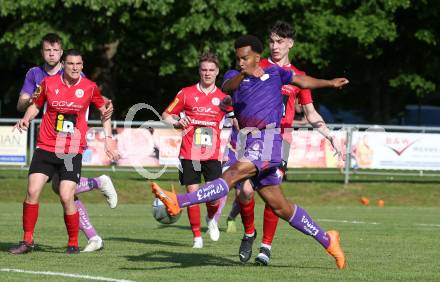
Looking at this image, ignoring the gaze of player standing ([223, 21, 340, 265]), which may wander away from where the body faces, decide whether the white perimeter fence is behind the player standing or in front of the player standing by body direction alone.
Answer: behind

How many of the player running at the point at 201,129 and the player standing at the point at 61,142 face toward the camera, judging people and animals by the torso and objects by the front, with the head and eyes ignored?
2

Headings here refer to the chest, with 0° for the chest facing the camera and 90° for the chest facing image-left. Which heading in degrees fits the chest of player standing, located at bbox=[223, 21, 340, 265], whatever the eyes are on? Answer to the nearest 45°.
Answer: approximately 45°

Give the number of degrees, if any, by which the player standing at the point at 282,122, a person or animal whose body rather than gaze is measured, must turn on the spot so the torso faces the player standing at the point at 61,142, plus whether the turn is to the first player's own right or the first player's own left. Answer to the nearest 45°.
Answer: approximately 45° to the first player's own right

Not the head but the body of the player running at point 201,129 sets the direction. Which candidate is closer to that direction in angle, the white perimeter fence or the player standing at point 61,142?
the player standing

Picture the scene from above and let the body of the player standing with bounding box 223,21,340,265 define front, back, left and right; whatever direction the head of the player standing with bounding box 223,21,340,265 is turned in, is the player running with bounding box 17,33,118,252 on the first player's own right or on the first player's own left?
on the first player's own right

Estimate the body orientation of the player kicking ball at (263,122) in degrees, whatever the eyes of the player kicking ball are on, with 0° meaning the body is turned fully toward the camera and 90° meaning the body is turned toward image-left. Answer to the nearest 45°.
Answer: approximately 45°

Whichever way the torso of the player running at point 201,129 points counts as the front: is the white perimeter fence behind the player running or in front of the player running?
behind
